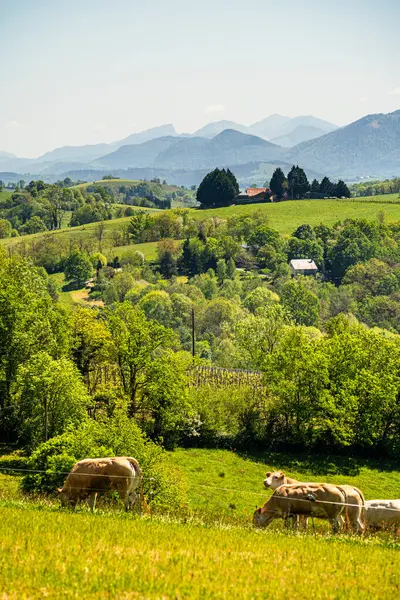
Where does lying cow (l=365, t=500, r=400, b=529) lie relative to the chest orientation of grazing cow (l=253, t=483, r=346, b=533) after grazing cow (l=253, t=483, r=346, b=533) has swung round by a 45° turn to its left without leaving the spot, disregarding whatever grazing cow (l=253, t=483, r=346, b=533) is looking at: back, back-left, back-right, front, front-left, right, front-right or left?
back

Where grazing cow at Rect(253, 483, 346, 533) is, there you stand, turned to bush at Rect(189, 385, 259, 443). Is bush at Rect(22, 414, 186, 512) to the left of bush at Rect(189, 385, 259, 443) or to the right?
left

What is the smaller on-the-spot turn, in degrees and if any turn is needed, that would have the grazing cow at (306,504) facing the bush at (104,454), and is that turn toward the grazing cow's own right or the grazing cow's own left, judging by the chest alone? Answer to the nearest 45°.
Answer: approximately 45° to the grazing cow's own right

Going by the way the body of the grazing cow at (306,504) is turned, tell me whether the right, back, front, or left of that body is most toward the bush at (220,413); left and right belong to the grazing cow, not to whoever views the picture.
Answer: right

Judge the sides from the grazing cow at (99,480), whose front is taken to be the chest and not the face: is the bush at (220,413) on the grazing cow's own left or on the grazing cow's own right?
on the grazing cow's own right

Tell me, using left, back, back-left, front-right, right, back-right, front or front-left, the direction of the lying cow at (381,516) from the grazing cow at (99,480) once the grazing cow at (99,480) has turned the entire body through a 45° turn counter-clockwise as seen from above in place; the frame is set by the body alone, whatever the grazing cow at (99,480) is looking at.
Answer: back-left

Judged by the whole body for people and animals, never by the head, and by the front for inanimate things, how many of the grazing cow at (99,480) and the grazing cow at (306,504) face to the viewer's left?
2

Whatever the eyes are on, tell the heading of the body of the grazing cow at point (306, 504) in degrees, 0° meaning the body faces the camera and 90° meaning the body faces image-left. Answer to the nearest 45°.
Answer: approximately 90°

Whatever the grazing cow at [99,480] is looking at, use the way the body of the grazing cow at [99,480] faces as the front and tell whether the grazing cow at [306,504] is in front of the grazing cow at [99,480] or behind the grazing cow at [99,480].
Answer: behind

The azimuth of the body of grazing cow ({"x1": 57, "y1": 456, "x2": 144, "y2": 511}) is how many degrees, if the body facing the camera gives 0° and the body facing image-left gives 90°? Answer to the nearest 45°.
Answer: approximately 90°
